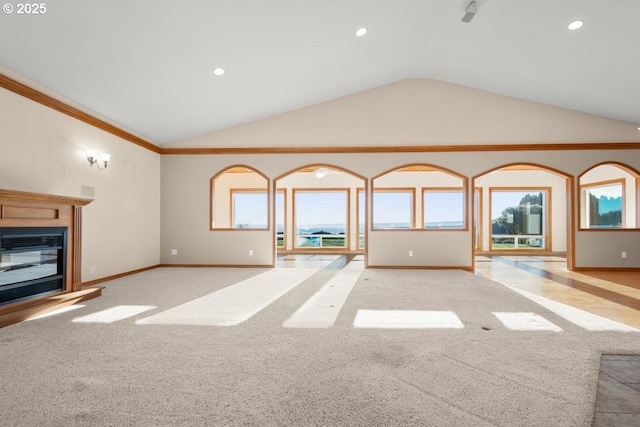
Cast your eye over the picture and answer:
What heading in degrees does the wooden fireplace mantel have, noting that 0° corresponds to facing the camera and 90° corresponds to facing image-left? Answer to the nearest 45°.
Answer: approximately 315°

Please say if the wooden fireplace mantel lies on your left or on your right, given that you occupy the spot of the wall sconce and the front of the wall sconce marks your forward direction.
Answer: on your right

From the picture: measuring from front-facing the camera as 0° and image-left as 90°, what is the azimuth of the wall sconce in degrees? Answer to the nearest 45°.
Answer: approximately 315°

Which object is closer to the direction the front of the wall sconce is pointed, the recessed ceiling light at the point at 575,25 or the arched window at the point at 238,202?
the recessed ceiling light

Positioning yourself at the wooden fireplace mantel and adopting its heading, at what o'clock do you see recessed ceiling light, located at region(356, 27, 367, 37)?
The recessed ceiling light is roughly at 11 o'clock from the wooden fireplace mantel.

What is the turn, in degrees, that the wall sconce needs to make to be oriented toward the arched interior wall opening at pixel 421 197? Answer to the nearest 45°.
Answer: approximately 45° to its left

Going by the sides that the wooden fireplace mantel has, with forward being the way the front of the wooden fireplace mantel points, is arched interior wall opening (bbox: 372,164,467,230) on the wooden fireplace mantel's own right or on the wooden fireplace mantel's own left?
on the wooden fireplace mantel's own left

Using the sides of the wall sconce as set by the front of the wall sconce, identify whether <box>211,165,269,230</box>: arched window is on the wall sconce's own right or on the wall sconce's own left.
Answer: on the wall sconce's own left

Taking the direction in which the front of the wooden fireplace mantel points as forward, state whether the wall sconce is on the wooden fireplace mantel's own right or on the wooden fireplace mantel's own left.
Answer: on the wooden fireplace mantel's own left
